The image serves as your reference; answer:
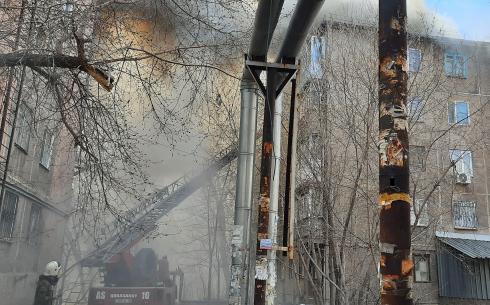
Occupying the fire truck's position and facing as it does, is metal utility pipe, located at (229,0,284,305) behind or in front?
behind

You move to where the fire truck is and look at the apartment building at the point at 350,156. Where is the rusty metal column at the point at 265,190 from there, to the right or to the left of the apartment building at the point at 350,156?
right

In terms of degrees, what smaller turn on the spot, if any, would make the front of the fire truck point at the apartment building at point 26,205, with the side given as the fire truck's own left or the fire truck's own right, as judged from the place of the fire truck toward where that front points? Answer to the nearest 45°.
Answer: approximately 90° to the fire truck's own left

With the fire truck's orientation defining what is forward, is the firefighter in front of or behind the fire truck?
behind

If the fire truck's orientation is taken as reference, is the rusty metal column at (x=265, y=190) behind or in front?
behind

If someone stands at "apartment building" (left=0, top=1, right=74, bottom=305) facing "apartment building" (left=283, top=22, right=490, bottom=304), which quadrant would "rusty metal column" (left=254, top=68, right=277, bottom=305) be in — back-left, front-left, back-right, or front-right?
front-right

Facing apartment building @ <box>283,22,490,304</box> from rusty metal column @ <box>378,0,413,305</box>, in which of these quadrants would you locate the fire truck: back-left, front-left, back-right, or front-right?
front-left

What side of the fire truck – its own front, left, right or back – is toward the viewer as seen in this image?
back
